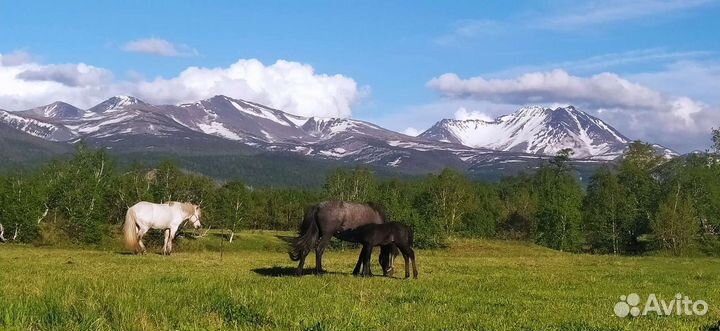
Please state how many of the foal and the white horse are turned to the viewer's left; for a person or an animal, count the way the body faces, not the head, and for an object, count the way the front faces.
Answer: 1

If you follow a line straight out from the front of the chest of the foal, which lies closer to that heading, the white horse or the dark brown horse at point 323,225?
the dark brown horse

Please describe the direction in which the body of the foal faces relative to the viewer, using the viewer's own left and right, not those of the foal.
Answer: facing to the left of the viewer

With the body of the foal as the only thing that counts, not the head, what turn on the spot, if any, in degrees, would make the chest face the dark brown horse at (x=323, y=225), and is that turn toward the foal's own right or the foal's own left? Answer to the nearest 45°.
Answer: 0° — it already faces it

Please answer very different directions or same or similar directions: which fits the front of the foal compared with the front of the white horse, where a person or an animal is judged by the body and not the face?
very different directions

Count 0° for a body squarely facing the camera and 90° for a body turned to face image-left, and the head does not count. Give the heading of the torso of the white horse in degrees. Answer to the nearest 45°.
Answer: approximately 270°

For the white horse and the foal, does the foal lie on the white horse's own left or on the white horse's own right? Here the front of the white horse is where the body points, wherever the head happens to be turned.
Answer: on the white horse's own right

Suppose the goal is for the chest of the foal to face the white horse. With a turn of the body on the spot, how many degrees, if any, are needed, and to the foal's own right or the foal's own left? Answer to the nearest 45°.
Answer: approximately 45° to the foal's own right
